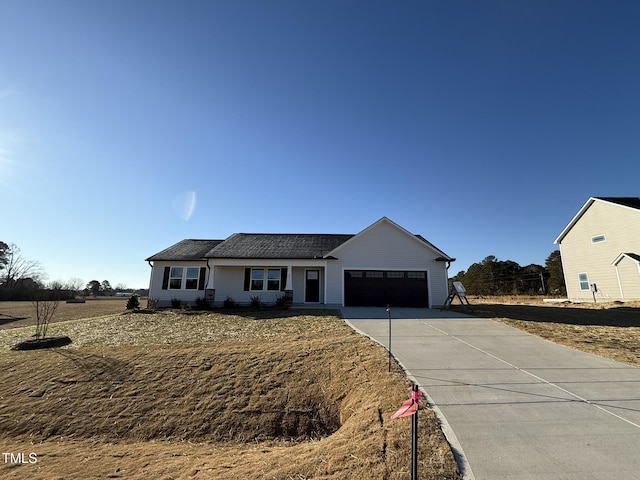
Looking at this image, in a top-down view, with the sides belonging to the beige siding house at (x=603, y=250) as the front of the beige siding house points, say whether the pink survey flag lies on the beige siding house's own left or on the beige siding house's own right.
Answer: on the beige siding house's own right

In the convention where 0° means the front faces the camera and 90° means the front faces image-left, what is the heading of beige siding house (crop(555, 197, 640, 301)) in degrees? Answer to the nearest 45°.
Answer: approximately 315°

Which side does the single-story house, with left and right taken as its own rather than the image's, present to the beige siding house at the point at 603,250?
left

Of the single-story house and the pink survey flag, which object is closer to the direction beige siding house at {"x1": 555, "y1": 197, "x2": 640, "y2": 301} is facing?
the pink survey flag

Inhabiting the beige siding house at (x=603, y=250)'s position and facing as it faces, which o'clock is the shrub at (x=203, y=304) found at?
The shrub is roughly at 3 o'clock from the beige siding house.

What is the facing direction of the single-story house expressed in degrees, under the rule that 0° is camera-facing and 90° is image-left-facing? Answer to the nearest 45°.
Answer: approximately 0°

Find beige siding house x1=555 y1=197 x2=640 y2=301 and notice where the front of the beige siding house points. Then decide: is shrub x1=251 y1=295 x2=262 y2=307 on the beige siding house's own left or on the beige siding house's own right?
on the beige siding house's own right

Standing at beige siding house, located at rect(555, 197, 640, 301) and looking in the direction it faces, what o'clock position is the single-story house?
The single-story house is roughly at 3 o'clock from the beige siding house.
